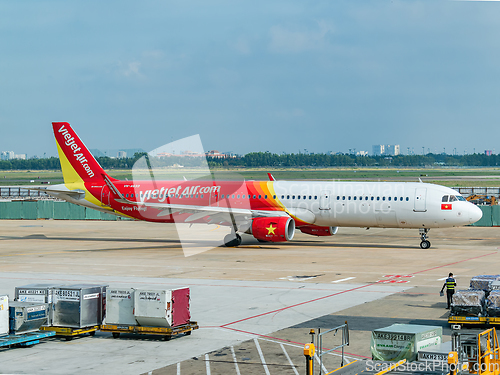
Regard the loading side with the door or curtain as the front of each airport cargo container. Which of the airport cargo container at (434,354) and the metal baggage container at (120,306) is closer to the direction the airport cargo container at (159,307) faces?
the airport cargo container

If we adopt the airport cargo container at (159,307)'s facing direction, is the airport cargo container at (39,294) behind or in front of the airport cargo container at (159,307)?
behind
